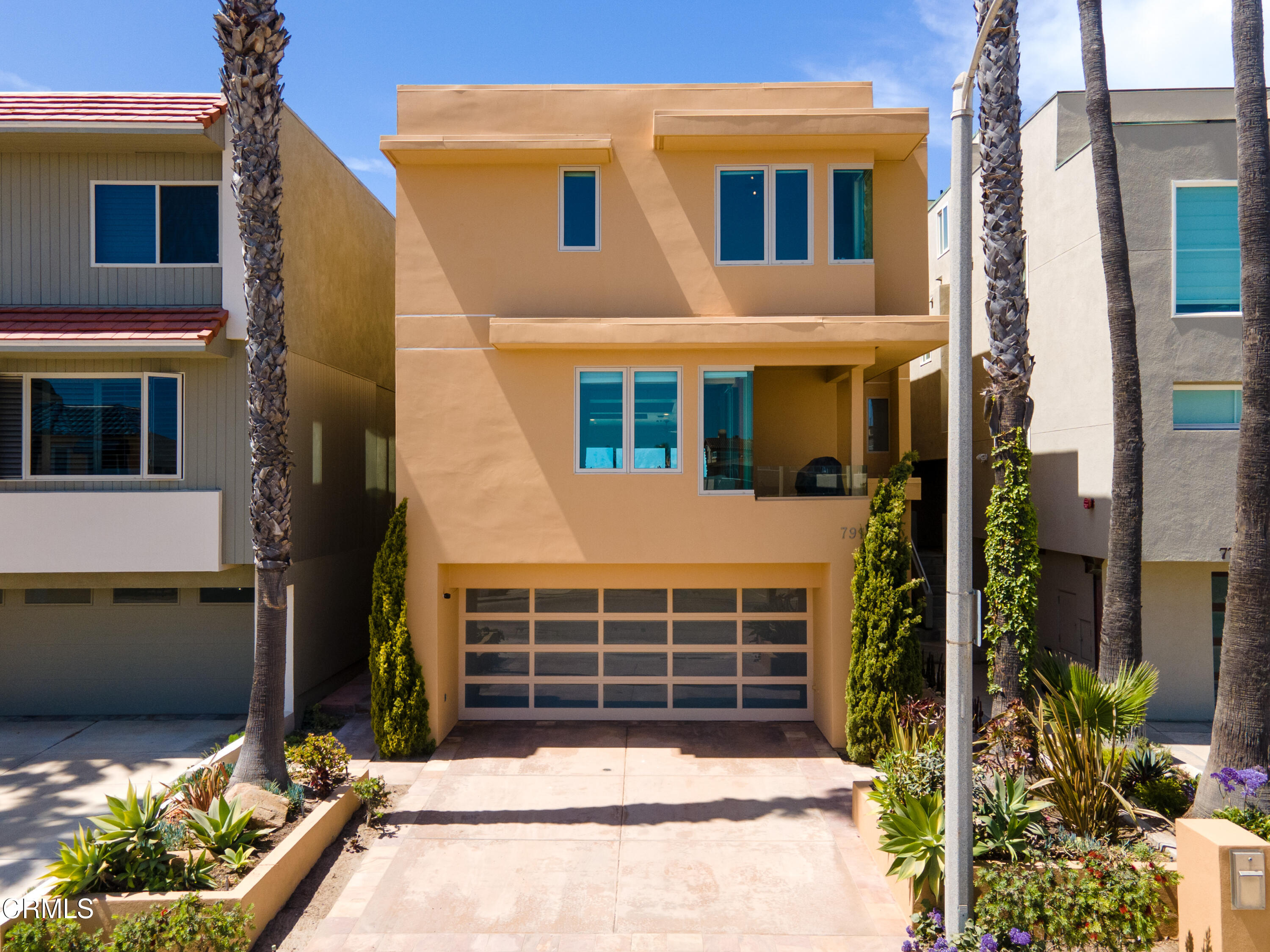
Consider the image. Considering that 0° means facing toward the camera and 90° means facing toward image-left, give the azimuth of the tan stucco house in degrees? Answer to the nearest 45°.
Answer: approximately 0°

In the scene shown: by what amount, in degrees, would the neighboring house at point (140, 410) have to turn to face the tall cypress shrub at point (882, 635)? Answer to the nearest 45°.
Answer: approximately 45° to its left

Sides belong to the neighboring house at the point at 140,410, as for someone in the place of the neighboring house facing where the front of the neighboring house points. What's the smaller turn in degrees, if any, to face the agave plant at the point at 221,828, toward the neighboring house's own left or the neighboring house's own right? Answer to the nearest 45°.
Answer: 0° — it already faces it

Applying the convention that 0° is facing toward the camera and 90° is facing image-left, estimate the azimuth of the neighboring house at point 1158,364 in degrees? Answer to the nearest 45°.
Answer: approximately 0°

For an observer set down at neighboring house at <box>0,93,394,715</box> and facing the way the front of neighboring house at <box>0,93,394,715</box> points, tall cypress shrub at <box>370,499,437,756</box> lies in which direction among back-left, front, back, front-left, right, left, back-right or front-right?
front-left

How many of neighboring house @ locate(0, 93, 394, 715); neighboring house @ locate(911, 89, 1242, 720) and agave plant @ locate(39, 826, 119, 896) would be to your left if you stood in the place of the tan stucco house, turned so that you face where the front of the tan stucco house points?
1

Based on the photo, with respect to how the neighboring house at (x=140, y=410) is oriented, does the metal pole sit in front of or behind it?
in front

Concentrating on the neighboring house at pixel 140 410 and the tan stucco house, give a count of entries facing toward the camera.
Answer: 2

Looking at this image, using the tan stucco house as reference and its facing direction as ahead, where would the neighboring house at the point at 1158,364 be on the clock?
The neighboring house is roughly at 9 o'clock from the tan stucco house.

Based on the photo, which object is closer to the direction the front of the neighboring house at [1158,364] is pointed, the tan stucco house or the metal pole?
the metal pole

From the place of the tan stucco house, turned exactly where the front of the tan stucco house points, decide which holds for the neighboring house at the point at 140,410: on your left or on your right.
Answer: on your right

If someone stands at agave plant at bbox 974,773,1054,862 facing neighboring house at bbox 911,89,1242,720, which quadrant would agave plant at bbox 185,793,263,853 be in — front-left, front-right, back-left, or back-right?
back-left

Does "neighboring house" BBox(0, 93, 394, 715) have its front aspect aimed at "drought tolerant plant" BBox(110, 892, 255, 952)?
yes

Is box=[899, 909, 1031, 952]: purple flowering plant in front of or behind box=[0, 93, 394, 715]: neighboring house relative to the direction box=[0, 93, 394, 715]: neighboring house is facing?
in front

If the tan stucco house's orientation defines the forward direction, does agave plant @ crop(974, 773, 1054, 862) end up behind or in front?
in front
